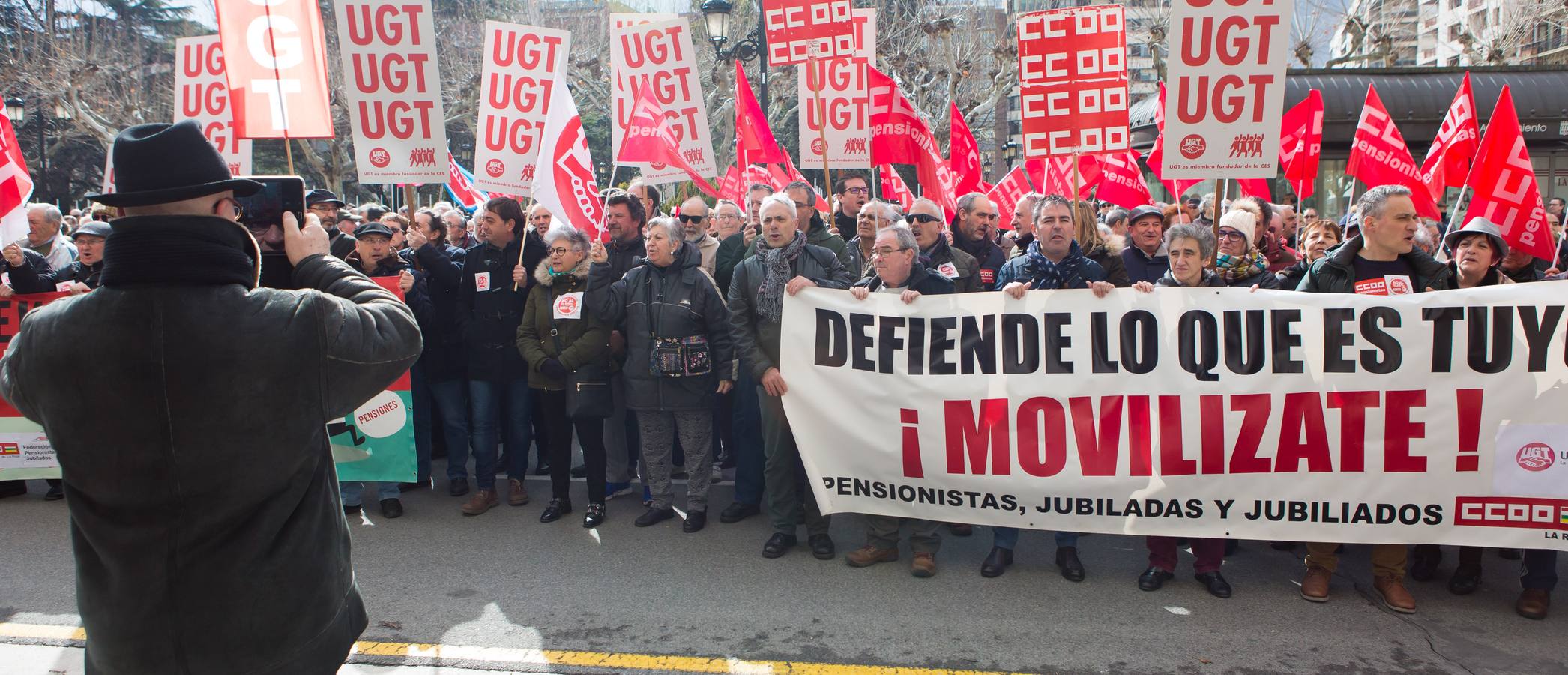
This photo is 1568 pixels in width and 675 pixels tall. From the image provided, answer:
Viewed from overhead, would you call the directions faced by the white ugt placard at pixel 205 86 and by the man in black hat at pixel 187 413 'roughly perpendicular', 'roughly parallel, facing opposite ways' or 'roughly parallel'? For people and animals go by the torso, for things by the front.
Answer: roughly parallel, facing opposite ways

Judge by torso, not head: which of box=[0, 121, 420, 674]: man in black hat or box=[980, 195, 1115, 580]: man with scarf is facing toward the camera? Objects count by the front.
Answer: the man with scarf

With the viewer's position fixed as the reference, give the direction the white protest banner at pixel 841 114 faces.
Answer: facing the viewer

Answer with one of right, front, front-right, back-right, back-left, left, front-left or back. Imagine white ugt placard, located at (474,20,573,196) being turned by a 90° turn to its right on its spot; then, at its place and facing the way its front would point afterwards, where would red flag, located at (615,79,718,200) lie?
back

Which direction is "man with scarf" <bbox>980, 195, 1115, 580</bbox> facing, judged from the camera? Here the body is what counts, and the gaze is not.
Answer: toward the camera

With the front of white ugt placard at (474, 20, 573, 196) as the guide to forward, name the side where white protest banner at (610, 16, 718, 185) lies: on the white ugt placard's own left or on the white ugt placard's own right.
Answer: on the white ugt placard's own left

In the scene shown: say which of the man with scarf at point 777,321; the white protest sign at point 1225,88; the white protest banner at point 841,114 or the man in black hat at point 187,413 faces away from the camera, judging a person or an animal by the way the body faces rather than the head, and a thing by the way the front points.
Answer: the man in black hat

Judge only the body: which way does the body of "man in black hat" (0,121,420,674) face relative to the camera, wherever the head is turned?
away from the camera

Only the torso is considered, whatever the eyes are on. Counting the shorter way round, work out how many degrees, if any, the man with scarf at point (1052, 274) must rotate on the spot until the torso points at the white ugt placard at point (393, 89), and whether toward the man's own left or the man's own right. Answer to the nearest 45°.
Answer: approximately 90° to the man's own right

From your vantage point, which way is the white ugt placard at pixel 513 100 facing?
toward the camera

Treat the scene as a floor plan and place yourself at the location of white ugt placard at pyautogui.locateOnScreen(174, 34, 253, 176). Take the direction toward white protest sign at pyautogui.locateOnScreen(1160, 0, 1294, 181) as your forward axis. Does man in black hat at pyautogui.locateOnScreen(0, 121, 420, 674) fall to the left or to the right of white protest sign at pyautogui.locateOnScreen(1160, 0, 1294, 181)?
right

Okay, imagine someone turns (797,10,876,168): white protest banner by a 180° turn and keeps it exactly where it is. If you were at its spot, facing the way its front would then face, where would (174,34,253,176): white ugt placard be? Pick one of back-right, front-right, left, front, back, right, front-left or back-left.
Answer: left

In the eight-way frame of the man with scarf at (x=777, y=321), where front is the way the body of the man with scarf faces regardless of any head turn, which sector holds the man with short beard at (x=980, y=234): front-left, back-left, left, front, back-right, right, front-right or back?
back-left

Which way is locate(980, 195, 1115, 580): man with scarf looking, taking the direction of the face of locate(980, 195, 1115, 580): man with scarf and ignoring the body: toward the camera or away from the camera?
toward the camera

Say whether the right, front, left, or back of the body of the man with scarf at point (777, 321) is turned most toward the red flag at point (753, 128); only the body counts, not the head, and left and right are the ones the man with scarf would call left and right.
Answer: back
